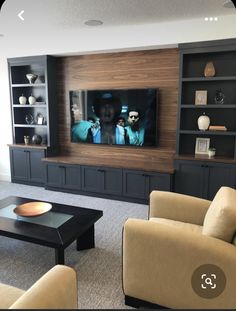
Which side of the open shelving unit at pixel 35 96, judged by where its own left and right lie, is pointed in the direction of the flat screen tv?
left

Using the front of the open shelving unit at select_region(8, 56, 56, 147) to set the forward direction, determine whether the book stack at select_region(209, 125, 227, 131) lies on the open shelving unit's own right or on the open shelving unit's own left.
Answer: on the open shelving unit's own left

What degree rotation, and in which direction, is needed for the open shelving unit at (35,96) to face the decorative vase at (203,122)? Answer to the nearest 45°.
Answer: approximately 90° to its left

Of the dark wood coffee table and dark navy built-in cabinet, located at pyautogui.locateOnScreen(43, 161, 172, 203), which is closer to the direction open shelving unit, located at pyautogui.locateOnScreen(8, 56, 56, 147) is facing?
the dark wood coffee table

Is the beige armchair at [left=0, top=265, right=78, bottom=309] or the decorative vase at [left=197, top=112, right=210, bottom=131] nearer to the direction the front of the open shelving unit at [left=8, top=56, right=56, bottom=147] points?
the beige armchair

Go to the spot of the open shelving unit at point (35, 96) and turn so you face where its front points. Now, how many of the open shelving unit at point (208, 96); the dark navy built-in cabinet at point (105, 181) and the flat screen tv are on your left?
3

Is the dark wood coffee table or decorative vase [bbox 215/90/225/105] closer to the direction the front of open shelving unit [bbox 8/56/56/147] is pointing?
the dark wood coffee table

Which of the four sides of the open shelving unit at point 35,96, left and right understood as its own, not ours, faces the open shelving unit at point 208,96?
left

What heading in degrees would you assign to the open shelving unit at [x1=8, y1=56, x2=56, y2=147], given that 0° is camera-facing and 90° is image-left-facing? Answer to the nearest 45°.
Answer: approximately 45°

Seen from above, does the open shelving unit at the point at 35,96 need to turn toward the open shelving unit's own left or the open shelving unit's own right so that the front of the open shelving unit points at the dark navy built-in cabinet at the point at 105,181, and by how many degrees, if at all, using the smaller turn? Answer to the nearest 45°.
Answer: approximately 90° to the open shelving unit's own left
